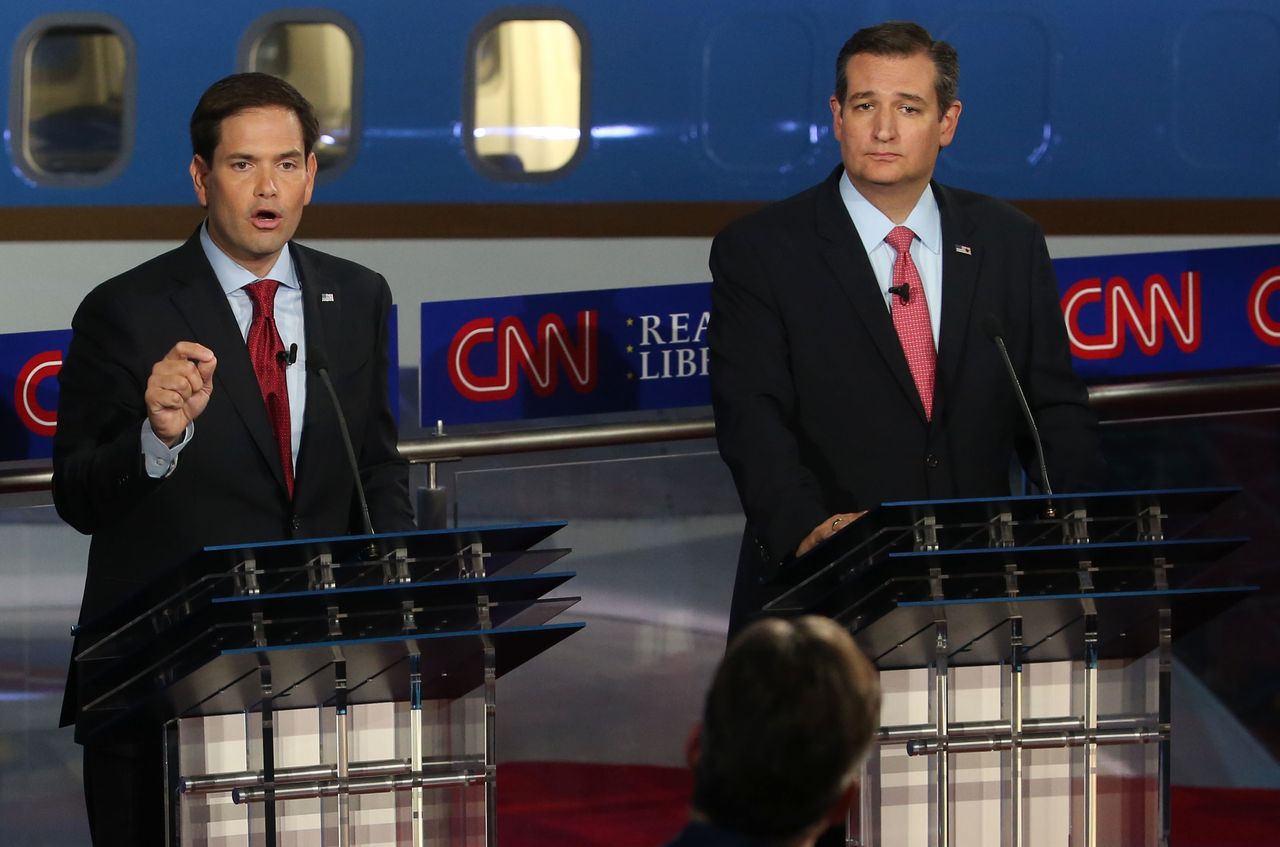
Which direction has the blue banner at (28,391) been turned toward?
toward the camera

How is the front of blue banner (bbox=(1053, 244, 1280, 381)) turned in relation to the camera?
facing the viewer

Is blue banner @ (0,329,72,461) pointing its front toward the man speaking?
yes

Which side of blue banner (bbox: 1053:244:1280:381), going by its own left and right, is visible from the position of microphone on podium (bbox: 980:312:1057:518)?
front

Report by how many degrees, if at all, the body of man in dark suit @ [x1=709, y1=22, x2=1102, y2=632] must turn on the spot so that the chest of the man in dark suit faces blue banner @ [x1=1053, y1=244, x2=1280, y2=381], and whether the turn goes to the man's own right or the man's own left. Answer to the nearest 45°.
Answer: approximately 180°

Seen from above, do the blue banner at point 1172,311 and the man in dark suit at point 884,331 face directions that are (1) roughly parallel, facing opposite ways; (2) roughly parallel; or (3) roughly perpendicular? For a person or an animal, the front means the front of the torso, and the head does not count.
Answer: roughly parallel

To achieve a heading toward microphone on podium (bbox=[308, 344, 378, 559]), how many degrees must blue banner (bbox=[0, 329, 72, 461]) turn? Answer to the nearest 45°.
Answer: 0° — it already faces it

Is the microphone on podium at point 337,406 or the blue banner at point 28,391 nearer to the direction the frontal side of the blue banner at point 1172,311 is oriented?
the microphone on podium

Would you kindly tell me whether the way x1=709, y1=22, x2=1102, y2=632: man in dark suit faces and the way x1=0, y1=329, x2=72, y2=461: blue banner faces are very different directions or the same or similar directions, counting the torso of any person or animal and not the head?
same or similar directions

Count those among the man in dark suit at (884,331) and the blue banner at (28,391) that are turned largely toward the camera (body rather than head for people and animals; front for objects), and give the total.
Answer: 2

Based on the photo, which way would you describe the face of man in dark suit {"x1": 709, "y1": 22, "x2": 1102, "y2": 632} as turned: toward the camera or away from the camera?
toward the camera

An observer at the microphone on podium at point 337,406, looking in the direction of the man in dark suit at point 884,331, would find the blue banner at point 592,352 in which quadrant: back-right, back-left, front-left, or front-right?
front-left

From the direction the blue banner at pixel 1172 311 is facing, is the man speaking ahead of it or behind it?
ahead
